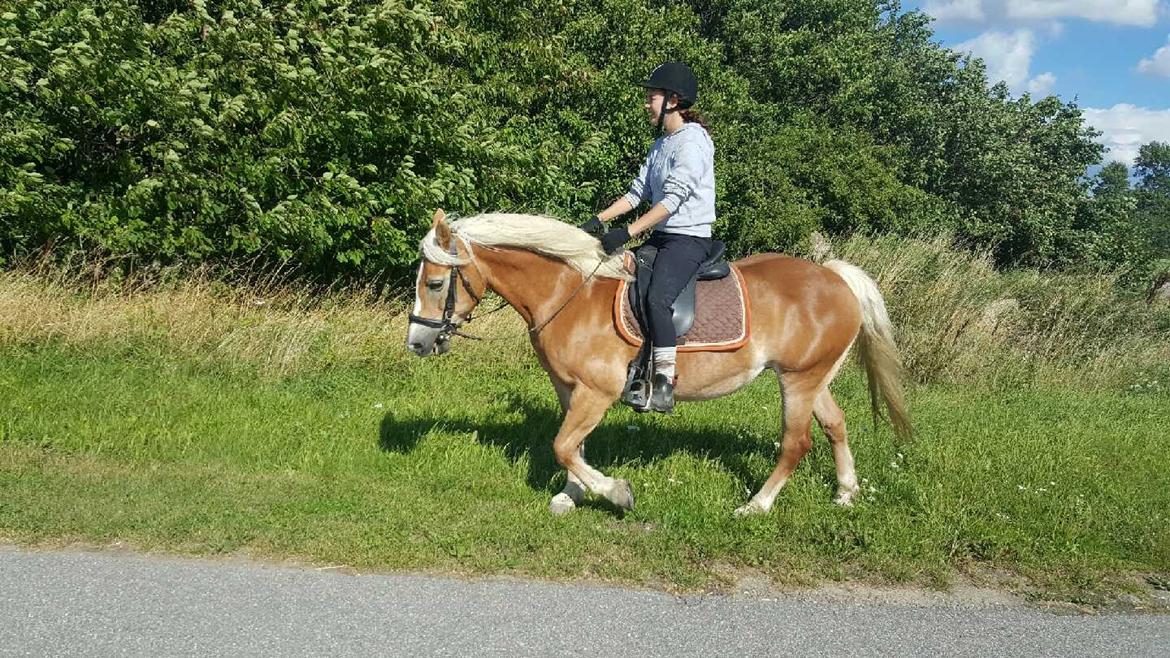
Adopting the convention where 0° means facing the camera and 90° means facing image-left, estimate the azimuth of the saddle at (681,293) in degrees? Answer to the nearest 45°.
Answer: approximately 90°

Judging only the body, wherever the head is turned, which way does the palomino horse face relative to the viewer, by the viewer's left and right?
facing to the left of the viewer

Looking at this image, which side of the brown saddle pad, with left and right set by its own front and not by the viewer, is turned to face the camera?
left

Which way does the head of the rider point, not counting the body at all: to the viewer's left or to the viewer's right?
to the viewer's left
